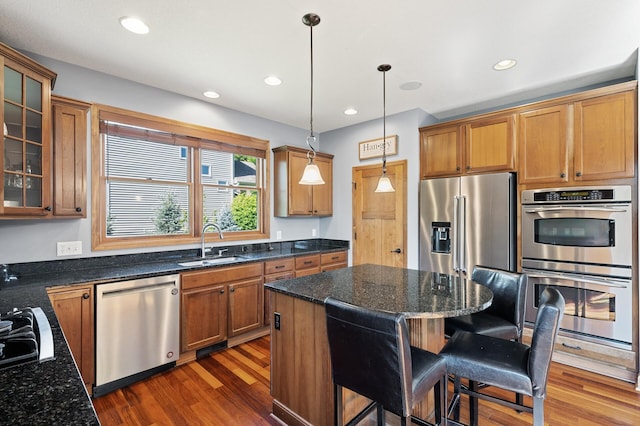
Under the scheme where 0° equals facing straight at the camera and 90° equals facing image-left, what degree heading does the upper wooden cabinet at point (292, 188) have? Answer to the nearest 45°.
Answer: approximately 315°

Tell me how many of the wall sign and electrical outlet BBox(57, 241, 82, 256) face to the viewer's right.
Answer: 0

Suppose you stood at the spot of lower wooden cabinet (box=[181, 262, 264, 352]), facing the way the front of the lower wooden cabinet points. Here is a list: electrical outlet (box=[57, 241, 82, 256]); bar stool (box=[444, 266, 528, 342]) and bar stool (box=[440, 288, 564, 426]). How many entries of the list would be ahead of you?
2

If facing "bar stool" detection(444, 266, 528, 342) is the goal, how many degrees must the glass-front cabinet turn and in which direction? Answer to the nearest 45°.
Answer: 0° — it already faces it

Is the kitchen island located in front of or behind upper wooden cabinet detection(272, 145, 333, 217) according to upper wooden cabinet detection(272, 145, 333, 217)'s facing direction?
in front

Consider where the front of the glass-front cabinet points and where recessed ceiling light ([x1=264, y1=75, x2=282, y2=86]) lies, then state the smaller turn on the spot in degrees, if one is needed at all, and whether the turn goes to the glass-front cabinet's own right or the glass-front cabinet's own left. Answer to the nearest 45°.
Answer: approximately 45° to the glass-front cabinet's own left

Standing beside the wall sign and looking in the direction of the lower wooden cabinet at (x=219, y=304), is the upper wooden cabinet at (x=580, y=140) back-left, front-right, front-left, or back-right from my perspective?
back-left

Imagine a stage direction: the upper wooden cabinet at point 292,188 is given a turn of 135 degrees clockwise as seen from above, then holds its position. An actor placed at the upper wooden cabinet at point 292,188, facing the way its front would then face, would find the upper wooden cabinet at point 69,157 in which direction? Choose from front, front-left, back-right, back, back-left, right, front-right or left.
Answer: front-left

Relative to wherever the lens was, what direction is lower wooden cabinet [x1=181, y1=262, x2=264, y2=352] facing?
facing the viewer and to the right of the viewer

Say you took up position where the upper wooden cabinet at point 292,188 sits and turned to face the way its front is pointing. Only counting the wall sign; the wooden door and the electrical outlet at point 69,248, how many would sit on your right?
1
